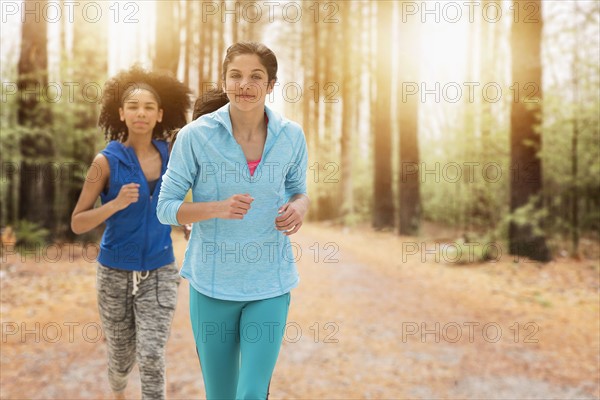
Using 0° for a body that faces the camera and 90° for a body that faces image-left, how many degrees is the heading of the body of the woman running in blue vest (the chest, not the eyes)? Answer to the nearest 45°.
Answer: approximately 0°

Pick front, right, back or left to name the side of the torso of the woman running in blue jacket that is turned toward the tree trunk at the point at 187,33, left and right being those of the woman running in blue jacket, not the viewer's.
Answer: back

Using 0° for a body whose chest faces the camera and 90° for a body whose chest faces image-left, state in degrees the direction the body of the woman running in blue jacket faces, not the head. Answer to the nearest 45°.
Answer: approximately 0°

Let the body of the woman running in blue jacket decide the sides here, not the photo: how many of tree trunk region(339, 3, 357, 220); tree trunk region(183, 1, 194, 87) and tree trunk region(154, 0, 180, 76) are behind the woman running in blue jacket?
3

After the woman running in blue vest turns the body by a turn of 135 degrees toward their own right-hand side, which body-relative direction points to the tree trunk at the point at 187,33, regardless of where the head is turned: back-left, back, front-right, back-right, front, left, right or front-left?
front-right

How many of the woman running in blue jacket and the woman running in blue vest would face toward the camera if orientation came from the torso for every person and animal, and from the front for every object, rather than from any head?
2

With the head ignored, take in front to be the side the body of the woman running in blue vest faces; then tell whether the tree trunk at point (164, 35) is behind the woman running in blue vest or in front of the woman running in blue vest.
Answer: behind

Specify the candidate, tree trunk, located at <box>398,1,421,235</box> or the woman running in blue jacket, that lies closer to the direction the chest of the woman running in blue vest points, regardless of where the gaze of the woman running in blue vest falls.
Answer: the woman running in blue jacket

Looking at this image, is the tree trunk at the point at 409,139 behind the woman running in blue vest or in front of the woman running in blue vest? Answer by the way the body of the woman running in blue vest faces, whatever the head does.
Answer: behind

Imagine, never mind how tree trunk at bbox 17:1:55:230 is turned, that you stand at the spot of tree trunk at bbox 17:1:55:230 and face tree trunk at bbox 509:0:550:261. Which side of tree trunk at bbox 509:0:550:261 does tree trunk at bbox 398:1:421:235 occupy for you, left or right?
left

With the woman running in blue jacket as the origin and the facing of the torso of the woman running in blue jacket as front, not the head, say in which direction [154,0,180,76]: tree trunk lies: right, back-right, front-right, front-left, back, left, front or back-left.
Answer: back

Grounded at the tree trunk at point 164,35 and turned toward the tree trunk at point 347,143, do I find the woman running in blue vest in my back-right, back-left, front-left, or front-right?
back-right

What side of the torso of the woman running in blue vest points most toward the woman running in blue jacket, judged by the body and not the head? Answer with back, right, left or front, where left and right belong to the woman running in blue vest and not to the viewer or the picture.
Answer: front
